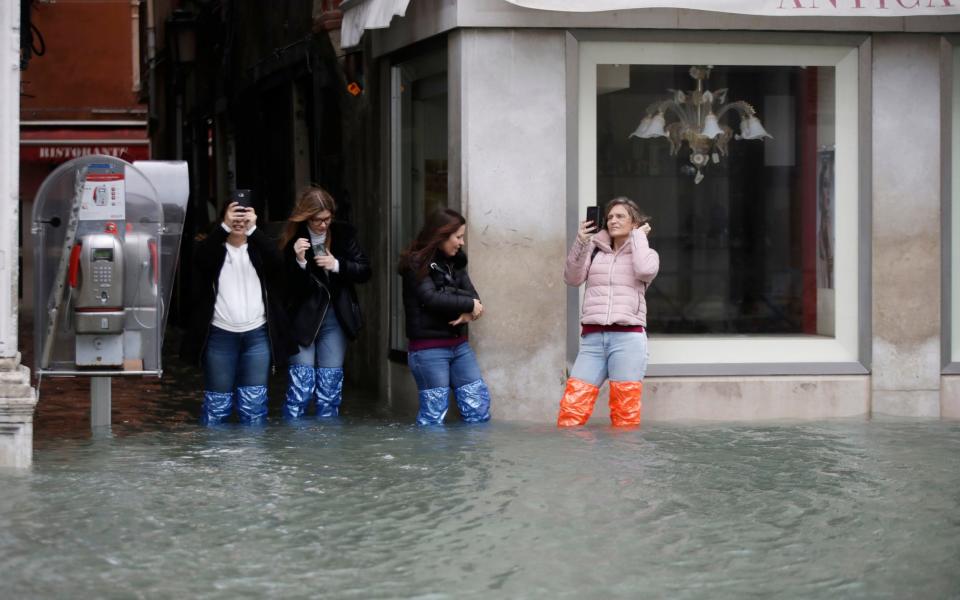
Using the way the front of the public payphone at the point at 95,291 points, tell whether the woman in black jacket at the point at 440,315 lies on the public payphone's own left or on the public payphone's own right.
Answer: on the public payphone's own left

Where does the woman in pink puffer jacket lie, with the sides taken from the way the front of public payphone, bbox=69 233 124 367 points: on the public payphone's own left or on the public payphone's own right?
on the public payphone's own left

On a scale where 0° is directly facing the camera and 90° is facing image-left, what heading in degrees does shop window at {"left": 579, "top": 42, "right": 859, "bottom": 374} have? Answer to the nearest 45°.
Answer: approximately 0°

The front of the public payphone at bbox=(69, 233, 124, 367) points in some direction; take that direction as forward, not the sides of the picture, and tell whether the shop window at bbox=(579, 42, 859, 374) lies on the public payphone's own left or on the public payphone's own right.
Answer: on the public payphone's own left

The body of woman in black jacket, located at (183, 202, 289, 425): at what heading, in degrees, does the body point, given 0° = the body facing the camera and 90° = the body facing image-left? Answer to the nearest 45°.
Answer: approximately 0°

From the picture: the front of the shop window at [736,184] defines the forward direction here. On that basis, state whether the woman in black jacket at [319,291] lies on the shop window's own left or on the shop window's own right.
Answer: on the shop window's own right

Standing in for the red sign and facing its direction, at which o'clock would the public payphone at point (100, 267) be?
The public payphone is roughly at 12 o'clock from the red sign.
